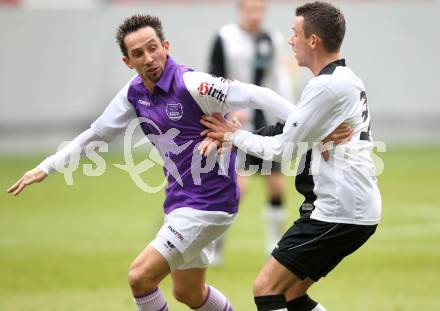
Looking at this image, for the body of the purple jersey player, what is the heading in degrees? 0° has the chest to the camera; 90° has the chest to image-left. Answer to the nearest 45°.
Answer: approximately 45°
